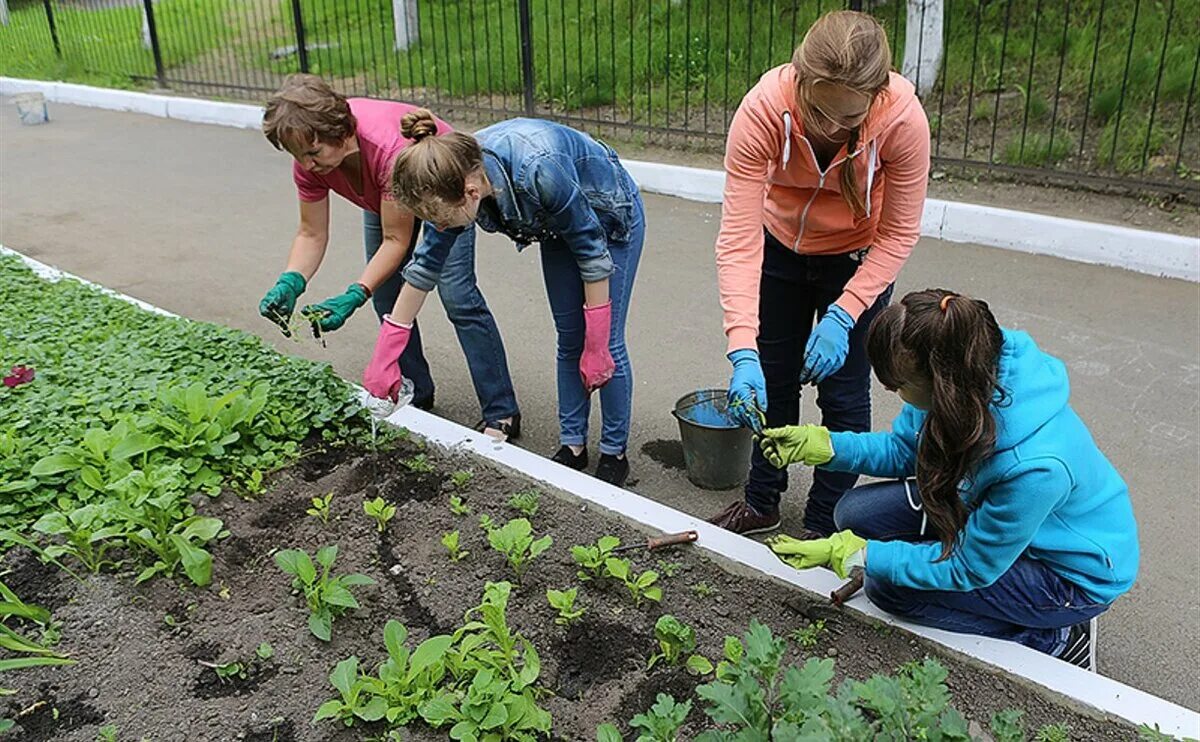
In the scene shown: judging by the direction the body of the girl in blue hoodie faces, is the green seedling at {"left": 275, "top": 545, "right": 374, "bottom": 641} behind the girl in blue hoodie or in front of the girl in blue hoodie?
in front

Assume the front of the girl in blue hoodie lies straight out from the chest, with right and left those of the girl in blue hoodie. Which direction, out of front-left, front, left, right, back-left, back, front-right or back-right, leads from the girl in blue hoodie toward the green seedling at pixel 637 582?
front

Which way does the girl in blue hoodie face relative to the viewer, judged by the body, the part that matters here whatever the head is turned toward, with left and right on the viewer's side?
facing to the left of the viewer

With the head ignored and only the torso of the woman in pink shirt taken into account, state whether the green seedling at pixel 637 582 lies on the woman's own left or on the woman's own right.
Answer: on the woman's own left

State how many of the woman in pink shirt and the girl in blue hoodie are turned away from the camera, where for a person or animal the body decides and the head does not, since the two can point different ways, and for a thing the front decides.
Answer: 0

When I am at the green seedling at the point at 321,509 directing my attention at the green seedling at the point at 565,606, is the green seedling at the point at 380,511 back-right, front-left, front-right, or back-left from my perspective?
front-left

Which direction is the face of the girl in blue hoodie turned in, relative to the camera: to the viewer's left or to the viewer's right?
to the viewer's left

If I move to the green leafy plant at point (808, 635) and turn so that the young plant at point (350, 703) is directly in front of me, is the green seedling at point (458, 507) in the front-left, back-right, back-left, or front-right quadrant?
front-right

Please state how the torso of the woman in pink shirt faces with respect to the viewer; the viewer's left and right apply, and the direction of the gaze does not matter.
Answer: facing the viewer and to the left of the viewer

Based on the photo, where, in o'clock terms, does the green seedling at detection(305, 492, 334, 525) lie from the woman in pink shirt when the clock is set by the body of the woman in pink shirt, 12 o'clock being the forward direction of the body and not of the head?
The green seedling is roughly at 11 o'clock from the woman in pink shirt.

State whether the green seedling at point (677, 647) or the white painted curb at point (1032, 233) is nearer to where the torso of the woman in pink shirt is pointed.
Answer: the green seedling

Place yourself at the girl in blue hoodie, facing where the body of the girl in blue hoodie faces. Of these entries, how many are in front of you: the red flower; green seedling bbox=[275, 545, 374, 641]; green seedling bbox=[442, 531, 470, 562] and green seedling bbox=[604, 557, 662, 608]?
4

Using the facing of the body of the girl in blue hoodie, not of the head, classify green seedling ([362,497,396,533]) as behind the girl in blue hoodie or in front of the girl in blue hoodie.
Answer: in front

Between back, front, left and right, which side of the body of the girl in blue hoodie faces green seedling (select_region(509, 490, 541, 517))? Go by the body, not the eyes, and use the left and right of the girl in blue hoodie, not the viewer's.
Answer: front

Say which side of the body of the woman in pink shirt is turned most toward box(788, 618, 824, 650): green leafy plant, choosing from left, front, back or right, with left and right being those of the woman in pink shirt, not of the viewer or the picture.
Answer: left

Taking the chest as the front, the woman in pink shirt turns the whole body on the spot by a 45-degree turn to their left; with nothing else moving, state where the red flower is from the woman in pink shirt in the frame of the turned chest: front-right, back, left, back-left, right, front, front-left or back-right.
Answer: right
